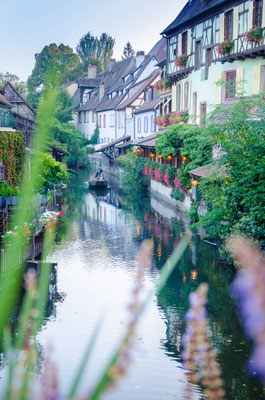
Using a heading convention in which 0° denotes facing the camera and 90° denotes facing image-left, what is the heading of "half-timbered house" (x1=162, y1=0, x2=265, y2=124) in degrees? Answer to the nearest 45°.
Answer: approximately 45°

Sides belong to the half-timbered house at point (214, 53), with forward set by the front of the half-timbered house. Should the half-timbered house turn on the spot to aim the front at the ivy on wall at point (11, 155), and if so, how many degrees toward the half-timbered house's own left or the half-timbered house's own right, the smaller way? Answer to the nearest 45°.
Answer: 0° — it already faces it

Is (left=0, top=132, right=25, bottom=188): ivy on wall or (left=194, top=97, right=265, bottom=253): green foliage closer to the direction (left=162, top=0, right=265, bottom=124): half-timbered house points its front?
the ivy on wall

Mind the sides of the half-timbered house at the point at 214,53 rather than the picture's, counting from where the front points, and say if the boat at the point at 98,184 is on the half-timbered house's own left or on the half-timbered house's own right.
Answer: on the half-timbered house's own right

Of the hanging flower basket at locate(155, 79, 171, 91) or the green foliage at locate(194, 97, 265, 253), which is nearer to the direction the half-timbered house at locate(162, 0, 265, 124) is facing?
the green foliage

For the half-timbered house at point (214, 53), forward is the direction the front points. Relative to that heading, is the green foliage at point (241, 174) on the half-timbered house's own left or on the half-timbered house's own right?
on the half-timbered house's own left

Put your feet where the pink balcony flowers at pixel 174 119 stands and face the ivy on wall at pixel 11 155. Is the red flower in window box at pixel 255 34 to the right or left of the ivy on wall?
left
